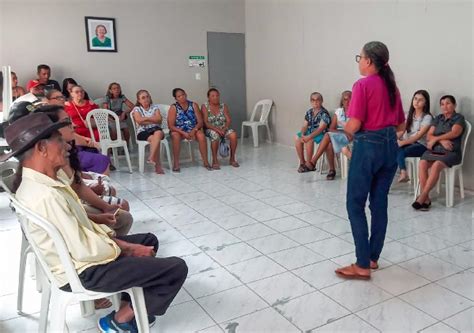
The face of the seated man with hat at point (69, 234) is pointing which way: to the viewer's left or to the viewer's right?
to the viewer's right

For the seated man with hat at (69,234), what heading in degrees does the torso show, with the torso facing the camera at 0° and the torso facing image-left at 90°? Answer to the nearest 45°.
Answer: approximately 270°

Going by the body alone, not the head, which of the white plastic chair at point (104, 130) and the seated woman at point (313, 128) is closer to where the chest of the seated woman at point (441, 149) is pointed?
the white plastic chair

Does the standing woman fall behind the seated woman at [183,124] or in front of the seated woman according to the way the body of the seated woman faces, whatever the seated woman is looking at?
in front

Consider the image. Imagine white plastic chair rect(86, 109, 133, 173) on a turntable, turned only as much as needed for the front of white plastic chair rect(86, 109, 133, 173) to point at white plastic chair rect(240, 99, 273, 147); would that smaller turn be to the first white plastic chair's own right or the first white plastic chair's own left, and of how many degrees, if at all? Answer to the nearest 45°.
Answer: approximately 90° to the first white plastic chair's own left

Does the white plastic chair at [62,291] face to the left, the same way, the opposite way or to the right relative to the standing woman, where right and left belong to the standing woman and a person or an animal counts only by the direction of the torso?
to the right

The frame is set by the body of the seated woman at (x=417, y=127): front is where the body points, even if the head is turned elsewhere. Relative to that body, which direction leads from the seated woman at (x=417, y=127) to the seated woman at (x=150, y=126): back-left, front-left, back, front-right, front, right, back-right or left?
front-right

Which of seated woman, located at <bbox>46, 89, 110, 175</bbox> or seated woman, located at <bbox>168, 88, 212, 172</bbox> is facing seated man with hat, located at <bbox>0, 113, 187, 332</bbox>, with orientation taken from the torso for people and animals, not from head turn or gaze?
seated woman, located at <bbox>168, 88, 212, 172</bbox>

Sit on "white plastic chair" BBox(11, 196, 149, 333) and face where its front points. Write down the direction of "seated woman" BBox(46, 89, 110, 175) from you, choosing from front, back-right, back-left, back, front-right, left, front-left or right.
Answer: left

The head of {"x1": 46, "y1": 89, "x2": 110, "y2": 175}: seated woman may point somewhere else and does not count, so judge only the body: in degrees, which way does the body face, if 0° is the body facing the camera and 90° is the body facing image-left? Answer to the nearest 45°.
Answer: approximately 270°

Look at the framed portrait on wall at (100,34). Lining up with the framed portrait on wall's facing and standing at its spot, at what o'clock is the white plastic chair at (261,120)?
The white plastic chair is roughly at 9 o'clock from the framed portrait on wall.

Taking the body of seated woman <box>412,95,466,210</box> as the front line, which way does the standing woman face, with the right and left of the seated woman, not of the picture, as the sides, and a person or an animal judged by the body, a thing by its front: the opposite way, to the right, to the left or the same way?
to the right
